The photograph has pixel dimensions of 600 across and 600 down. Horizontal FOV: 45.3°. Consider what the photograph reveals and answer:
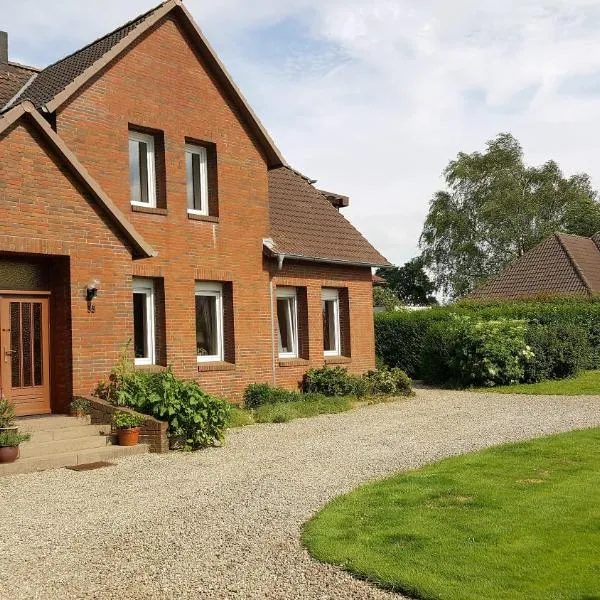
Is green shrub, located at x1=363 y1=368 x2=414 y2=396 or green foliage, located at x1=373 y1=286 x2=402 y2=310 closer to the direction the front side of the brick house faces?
the green shrub

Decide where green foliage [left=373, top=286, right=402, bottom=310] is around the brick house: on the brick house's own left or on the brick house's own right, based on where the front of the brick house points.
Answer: on the brick house's own left

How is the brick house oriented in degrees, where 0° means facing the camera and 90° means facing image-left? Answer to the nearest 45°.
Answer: approximately 315°

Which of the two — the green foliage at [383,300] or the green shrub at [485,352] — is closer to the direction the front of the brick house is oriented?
the green shrub

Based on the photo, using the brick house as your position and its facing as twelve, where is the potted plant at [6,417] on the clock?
The potted plant is roughly at 2 o'clock from the brick house.

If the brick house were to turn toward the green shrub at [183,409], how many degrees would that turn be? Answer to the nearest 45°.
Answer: approximately 45° to its right

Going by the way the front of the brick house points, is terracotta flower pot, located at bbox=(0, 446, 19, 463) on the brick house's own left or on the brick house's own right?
on the brick house's own right

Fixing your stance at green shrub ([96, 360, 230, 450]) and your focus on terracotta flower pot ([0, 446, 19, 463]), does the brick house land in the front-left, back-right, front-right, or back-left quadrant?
back-right

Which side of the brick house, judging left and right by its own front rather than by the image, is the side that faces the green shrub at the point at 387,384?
left
